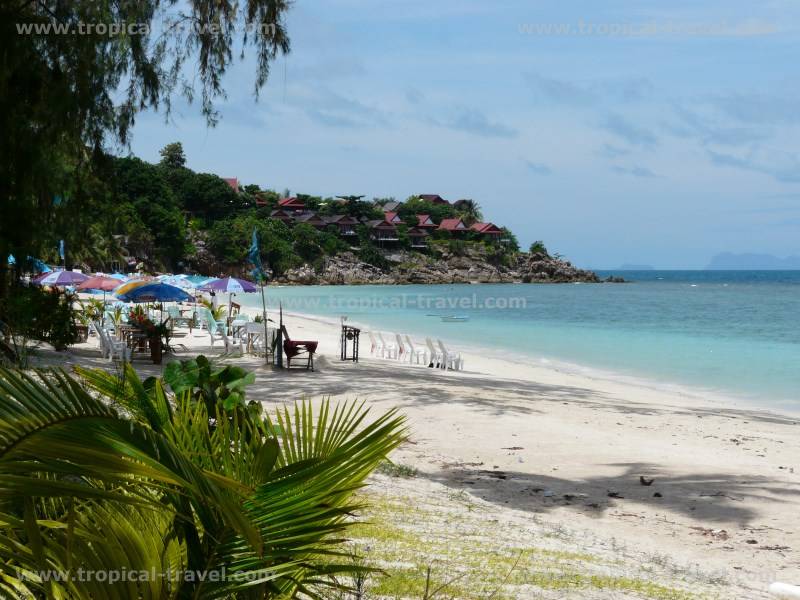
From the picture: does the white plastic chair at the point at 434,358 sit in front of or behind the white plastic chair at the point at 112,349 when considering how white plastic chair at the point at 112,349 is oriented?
in front

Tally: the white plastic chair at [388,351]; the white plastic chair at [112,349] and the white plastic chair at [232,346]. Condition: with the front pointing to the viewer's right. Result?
3

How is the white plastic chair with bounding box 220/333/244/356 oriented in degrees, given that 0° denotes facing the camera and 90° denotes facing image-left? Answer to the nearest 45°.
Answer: approximately 270°

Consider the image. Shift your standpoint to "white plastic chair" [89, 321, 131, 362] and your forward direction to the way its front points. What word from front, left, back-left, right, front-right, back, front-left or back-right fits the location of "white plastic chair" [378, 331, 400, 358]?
front-left

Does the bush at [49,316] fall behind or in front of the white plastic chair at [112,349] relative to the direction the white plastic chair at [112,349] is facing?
behind

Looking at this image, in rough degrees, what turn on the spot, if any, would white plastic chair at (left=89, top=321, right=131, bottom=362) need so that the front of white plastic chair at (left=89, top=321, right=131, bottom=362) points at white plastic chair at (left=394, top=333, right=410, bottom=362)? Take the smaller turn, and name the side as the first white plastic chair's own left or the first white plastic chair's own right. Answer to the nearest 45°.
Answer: approximately 45° to the first white plastic chair's own left

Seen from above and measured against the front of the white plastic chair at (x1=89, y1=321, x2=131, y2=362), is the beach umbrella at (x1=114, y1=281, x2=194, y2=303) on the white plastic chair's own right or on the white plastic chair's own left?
on the white plastic chair's own left

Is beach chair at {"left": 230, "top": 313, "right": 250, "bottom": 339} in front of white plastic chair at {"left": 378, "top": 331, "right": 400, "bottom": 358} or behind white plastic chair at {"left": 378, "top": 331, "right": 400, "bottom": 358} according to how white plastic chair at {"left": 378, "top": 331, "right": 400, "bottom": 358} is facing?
behind

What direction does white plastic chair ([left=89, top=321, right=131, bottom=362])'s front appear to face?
to the viewer's right

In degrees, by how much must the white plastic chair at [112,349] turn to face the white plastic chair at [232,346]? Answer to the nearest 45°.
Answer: approximately 45° to its left

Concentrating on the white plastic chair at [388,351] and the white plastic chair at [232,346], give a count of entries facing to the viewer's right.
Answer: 2

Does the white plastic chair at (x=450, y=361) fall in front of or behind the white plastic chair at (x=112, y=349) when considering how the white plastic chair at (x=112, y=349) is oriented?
in front

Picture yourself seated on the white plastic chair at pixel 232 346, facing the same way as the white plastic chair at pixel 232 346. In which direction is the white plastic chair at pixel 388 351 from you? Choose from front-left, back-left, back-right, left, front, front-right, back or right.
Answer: front-left

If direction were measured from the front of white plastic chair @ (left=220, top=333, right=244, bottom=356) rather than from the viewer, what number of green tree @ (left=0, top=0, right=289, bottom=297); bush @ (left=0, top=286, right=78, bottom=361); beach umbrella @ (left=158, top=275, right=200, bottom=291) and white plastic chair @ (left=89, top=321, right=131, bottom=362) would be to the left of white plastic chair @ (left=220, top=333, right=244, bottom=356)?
1
